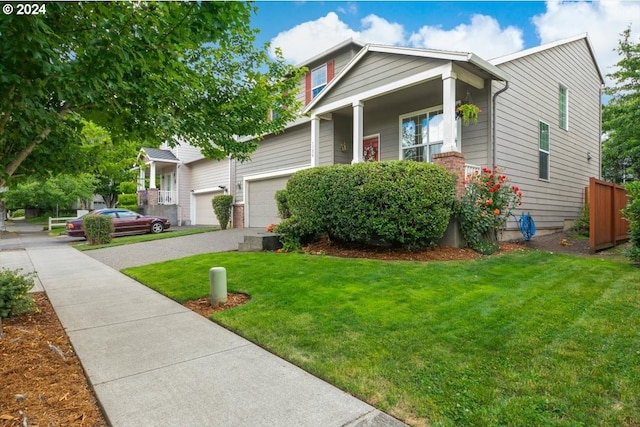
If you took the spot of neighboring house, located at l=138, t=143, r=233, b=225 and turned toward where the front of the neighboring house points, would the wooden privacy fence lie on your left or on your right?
on your left

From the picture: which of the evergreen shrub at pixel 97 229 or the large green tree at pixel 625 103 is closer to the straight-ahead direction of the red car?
the large green tree

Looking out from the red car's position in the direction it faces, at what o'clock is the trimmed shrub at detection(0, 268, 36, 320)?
The trimmed shrub is roughly at 3 o'clock from the red car.

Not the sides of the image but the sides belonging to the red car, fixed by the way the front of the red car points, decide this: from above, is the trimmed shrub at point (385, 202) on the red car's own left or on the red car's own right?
on the red car's own right

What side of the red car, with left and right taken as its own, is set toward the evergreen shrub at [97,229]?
right

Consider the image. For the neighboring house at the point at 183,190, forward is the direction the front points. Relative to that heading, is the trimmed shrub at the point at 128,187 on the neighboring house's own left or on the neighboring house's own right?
on the neighboring house's own right

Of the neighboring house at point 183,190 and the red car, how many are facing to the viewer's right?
1

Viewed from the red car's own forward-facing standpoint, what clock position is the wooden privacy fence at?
The wooden privacy fence is roughly at 2 o'clock from the red car.

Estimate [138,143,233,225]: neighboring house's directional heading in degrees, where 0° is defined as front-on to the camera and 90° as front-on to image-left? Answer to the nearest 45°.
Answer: approximately 45°

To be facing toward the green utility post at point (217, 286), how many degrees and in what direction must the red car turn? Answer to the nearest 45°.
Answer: approximately 90° to its right

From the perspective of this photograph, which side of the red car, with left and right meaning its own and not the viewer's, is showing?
right
